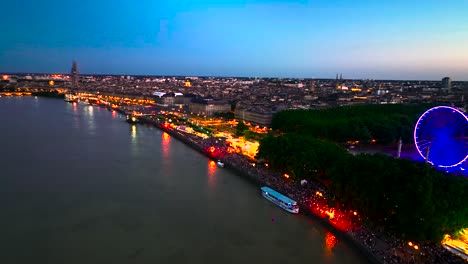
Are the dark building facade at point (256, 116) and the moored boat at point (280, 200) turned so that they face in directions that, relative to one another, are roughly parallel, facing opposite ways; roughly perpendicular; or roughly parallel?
roughly perpendicular

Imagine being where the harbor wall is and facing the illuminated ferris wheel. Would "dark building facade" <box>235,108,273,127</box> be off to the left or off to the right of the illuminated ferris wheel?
left

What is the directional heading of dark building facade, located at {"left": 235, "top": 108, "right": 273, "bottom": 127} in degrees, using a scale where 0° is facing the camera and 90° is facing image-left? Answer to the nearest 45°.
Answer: approximately 45°

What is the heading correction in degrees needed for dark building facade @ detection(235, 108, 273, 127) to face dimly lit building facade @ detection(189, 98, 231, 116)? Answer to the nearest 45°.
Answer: approximately 90° to its right

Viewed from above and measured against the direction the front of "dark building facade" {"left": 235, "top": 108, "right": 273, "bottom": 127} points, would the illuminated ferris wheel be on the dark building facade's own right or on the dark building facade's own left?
on the dark building facade's own left

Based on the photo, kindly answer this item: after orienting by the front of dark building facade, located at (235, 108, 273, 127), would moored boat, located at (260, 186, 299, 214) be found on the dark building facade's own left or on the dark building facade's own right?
on the dark building facade's own left
